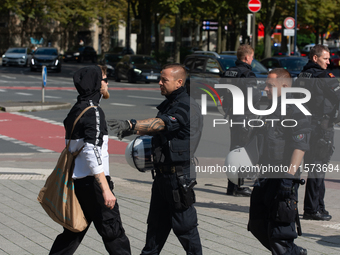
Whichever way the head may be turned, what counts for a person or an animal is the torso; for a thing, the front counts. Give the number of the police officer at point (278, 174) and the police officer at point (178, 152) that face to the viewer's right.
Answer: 0

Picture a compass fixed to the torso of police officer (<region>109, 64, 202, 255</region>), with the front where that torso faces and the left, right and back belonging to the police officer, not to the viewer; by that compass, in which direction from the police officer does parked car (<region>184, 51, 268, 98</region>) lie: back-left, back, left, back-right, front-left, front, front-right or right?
right

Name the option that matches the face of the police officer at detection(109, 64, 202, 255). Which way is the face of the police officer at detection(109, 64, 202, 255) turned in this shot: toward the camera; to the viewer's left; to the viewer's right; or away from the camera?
to the viewer's left

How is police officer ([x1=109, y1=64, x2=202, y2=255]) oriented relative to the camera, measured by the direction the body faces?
to the viewer's left

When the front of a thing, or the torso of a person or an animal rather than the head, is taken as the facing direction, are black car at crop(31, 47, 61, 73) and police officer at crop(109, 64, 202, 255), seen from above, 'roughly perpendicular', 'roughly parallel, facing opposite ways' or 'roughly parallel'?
roughly perpendicular

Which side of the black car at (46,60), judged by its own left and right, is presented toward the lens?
front

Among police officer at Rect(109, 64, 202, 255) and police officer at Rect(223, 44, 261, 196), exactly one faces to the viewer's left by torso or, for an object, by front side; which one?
police officer at Rect(109, 64, 202, 255)

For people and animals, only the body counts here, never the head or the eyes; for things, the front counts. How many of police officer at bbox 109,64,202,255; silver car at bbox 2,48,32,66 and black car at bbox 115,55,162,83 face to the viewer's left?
1

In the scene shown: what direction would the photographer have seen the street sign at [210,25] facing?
facing the viewer
